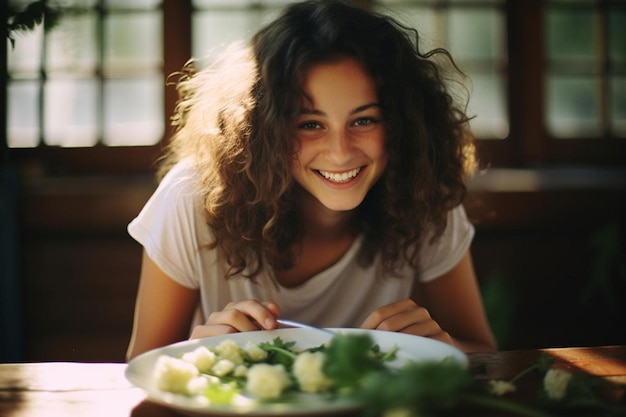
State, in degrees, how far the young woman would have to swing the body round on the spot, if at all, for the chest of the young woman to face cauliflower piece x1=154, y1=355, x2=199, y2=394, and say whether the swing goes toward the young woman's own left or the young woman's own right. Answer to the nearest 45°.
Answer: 0° — they already face it

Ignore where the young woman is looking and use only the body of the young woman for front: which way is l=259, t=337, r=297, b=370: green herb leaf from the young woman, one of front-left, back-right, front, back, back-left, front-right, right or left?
front

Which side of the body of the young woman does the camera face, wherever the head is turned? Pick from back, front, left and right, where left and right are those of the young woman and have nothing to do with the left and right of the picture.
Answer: front

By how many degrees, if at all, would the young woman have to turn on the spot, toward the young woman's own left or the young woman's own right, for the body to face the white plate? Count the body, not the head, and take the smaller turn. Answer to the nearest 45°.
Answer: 0° — they already face it

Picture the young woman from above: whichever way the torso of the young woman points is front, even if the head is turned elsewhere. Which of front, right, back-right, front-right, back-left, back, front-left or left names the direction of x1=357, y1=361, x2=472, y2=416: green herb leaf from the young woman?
front

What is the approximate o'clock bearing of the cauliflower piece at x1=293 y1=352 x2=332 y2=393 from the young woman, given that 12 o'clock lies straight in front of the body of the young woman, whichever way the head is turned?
The cauliflower piece is roughly at 12 o'clock from the young woman.

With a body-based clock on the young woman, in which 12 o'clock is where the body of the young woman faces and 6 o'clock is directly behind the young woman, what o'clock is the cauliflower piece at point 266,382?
The cauliflower piece is roughly at 12 o'clock from the young woman.

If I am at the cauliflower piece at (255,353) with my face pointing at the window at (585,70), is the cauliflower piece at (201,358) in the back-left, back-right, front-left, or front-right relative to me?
back-left

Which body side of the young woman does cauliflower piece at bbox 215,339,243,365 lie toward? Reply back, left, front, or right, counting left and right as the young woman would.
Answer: front

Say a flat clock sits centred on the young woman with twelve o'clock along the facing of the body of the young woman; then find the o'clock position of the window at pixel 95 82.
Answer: The window is roughly at 5 o'clock from the young woman.

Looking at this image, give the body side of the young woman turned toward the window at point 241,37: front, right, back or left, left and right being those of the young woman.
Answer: back

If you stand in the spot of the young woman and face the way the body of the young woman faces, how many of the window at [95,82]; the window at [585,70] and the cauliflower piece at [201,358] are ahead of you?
1

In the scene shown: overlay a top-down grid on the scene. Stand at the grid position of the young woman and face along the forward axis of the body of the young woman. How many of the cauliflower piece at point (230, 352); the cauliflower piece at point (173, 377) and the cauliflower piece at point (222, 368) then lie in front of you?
3

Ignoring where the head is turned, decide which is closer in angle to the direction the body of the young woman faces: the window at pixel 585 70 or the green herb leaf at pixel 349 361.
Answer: the green herb leaf
